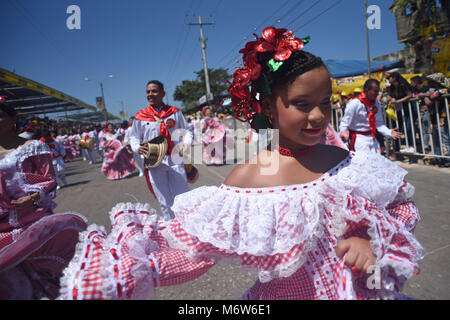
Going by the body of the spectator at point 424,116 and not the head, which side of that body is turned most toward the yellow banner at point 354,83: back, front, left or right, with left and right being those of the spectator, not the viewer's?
right

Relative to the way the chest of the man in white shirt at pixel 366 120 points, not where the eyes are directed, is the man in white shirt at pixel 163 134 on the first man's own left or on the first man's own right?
on the first man's own right

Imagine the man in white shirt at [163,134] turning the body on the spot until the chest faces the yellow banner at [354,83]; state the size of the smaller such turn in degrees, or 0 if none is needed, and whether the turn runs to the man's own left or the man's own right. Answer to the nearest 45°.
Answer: approximately 135° to the man's own left

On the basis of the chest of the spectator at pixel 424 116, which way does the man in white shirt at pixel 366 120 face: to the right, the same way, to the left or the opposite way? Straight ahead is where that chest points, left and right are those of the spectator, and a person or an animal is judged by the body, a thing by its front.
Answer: to the left

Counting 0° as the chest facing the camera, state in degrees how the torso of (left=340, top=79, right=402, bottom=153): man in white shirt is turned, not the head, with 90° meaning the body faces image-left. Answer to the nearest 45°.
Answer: approximately 315°

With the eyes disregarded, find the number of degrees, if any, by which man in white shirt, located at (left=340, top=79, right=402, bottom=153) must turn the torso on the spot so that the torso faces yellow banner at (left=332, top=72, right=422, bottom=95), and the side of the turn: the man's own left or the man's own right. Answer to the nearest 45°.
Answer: approximately 135° to the man's own left

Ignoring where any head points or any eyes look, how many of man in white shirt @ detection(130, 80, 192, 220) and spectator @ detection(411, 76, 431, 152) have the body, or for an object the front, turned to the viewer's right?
0

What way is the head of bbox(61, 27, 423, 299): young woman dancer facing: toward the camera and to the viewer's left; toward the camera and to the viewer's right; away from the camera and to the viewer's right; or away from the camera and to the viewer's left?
toward the camera and to the viewer's right

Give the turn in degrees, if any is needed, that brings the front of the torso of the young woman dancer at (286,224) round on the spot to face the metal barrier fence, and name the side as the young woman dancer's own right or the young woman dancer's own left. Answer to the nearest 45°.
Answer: approximately 90° to the young woman dancer's own left

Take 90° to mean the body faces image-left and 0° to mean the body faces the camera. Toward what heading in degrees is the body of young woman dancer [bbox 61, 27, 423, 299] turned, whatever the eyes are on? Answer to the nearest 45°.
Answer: approximately 315°

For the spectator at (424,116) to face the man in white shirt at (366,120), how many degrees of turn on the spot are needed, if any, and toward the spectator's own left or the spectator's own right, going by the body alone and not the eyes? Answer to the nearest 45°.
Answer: approximately 45° to the spectator's own left
